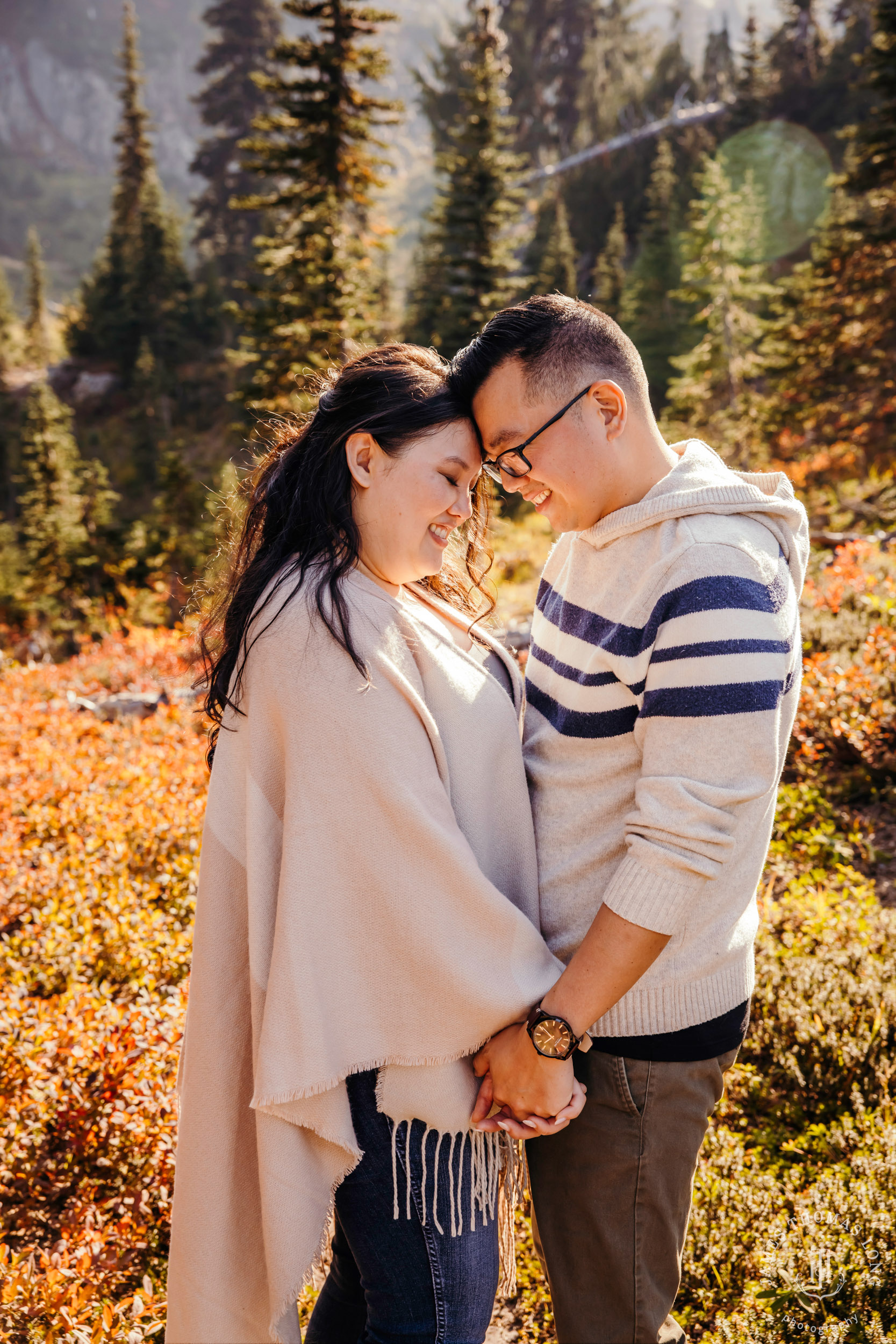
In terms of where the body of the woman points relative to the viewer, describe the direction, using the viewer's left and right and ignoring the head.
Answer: facing to the right of the viewer

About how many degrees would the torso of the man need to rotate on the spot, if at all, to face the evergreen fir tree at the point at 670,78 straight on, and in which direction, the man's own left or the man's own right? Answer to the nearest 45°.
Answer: approximately 90° to the man's own right

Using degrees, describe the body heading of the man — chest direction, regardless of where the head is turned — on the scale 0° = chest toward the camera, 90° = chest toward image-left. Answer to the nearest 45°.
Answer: approximately 90°

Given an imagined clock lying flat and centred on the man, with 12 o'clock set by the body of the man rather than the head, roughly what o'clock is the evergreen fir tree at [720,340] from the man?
The evergreen fir tree is roughly at 3 o'clock from the man.

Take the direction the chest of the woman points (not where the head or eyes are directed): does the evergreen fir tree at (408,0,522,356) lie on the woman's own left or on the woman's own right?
on the woman's own left

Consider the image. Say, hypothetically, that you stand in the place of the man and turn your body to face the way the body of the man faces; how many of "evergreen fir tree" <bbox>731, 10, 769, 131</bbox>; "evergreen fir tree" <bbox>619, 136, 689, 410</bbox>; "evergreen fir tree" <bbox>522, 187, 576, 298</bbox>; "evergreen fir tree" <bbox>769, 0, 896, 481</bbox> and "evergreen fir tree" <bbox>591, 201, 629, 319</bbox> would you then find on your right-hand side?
5

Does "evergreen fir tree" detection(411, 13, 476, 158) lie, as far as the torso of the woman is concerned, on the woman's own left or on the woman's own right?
on the woman's own left

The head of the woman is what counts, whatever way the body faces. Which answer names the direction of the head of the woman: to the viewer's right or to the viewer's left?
to the viewer's right

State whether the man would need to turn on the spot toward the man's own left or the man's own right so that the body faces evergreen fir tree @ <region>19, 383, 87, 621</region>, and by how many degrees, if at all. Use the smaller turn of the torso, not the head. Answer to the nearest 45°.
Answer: approximately 45° to the man's own right

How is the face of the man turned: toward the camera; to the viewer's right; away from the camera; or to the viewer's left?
to the viewer's left
